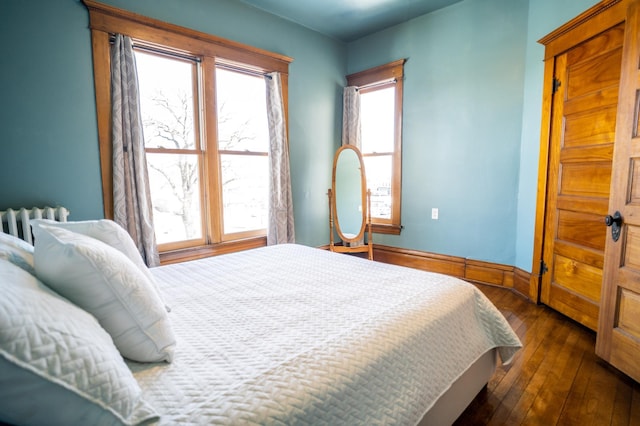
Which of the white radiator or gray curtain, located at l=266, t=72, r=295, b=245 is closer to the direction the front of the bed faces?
the gray curtain

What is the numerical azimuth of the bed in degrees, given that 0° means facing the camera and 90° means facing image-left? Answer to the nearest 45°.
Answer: approximately 225°

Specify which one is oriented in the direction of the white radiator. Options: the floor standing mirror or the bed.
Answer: the floor standing mirror

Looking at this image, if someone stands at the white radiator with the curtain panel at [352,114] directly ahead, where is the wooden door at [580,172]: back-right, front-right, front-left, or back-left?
front-right

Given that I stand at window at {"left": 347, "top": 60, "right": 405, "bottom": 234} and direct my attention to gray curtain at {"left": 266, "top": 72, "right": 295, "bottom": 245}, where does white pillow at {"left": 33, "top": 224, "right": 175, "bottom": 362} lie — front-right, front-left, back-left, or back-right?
front-left

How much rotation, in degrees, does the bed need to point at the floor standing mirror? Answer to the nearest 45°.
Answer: approximately 45° to its left

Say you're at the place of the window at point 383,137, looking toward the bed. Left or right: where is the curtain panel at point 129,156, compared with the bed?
right

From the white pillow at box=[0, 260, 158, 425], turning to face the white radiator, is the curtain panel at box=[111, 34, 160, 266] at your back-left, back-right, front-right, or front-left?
front-right

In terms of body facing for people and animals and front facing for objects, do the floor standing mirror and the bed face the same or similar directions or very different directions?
very different directions

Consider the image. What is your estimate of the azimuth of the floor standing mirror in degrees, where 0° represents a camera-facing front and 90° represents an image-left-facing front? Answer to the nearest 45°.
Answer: approximately 45°

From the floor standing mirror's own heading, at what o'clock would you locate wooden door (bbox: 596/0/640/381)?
The wooden door is roughly at 11 o'clock from the floor standing mirror.

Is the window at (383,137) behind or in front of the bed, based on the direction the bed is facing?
in front

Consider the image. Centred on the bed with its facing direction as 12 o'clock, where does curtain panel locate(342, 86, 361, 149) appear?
The curtain panel is roughly at 11 o'clock from the bed.

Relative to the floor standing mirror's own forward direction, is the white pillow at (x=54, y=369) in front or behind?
in front

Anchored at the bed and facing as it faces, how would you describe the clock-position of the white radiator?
The white radiator is roughly at 9 o'clock from the bed.
